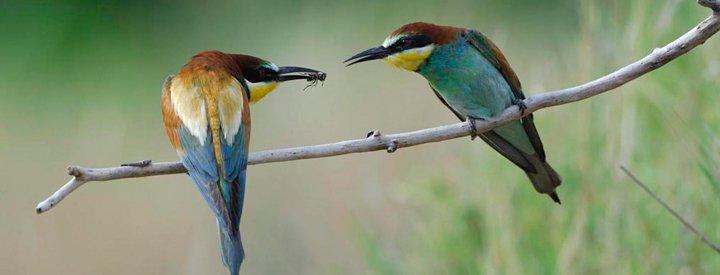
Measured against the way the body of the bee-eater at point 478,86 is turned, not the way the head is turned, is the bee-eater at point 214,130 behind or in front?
in front

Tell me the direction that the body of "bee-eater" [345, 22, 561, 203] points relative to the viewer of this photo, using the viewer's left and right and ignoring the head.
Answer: facing the viewer and to the left of the viewer
